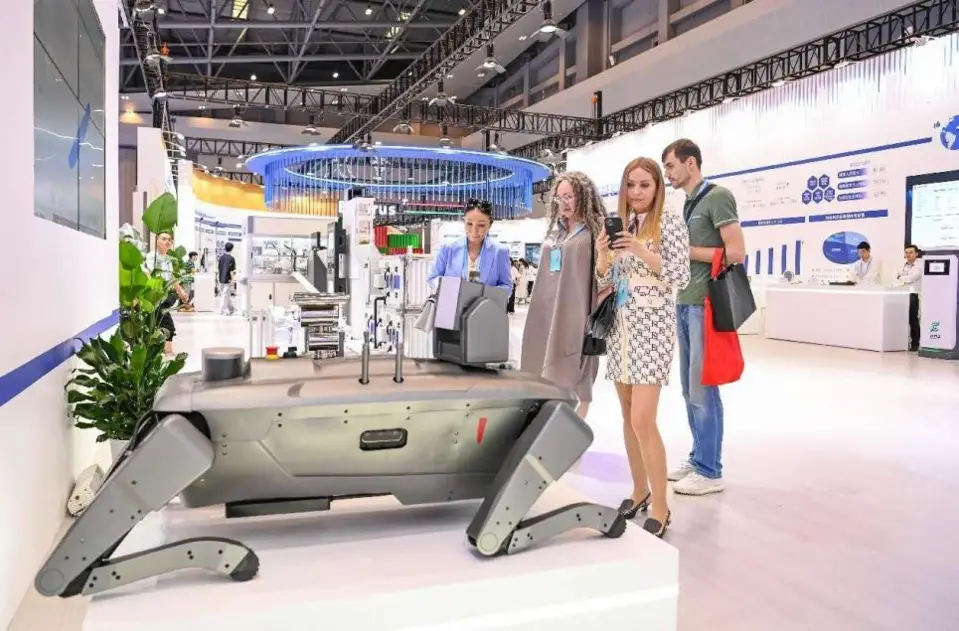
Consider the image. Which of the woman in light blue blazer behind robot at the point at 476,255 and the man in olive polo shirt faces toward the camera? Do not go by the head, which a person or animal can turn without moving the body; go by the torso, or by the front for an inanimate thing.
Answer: the woman in light blue blazer behind robot

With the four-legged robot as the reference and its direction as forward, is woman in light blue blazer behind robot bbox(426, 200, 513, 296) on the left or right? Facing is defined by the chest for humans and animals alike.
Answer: on its left

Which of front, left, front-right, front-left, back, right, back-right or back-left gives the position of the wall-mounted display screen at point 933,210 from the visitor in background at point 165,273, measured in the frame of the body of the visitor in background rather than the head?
front-left

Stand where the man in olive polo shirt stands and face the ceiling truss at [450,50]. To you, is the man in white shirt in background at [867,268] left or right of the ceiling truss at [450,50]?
right

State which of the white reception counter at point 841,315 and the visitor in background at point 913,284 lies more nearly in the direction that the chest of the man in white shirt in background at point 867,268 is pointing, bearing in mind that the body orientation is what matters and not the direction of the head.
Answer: the white reception counter

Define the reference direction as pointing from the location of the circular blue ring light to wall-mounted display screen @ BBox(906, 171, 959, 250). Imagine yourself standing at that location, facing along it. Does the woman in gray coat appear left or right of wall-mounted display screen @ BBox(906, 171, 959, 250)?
right

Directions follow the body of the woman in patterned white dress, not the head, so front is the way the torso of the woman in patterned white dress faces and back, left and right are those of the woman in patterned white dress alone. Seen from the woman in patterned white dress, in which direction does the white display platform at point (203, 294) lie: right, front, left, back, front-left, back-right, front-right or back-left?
right

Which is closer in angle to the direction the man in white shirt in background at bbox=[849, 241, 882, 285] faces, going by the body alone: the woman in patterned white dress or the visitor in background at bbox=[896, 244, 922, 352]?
the woman in patterned white dress

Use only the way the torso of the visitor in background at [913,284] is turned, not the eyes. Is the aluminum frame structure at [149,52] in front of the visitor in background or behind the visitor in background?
in front

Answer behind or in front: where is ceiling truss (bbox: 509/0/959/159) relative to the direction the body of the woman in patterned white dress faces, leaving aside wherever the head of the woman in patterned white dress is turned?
behind

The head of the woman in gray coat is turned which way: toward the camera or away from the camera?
toward the camera

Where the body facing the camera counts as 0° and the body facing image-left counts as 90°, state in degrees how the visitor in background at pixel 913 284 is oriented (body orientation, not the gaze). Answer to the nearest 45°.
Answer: approximately 45°

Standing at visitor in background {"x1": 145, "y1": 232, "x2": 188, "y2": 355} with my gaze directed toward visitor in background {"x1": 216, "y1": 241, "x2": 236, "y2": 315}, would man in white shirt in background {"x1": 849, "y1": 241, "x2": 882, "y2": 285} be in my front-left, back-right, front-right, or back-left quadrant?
front-right

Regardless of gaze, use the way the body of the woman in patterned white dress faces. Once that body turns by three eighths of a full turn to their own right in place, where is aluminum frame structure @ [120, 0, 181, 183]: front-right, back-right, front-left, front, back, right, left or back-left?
front-left
